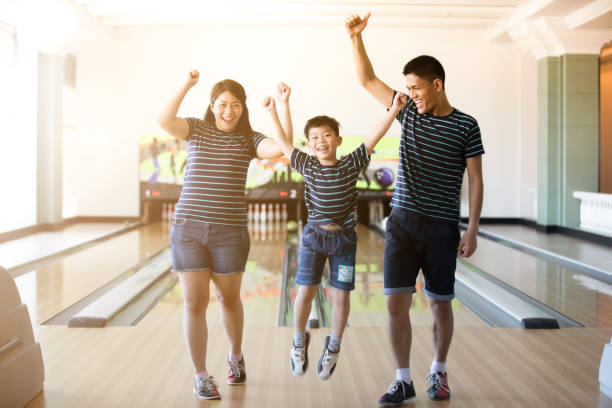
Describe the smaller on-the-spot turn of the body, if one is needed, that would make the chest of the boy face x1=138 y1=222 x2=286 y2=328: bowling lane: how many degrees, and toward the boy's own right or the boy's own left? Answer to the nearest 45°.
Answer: approximately 180°

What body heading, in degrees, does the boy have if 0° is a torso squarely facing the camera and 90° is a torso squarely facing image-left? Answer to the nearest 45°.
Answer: approximately 0°

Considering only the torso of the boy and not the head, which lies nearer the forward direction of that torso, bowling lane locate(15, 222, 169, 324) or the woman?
the woman

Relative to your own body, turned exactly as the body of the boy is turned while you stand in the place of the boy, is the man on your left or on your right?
on your left

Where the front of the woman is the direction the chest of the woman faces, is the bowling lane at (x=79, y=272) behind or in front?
behind

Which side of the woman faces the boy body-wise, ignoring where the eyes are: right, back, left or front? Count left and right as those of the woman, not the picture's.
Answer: left

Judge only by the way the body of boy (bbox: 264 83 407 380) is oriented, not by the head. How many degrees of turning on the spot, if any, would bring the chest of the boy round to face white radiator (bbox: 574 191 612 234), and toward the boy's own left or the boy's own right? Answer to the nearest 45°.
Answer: approximately 135° to the boy's own left

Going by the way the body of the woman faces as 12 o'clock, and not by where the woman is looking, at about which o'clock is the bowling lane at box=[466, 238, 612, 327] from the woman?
The bowling lane is roughly at 8 o'clock from the woman.

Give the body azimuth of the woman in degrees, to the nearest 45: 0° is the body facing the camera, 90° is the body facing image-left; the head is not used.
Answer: approximately 0°

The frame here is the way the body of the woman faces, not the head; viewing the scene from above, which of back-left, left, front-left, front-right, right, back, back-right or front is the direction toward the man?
left

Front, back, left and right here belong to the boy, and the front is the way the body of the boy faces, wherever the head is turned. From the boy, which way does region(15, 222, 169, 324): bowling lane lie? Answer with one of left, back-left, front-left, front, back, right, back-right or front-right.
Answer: back-right

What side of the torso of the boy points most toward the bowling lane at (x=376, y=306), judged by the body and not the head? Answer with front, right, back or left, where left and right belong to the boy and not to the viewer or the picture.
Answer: back

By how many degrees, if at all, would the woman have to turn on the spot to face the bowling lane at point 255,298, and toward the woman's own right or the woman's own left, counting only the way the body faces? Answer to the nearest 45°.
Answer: approximately 180°

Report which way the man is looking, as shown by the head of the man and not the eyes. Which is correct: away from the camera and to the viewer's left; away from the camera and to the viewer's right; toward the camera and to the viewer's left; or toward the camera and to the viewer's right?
toward the camera and to the viewer's left
